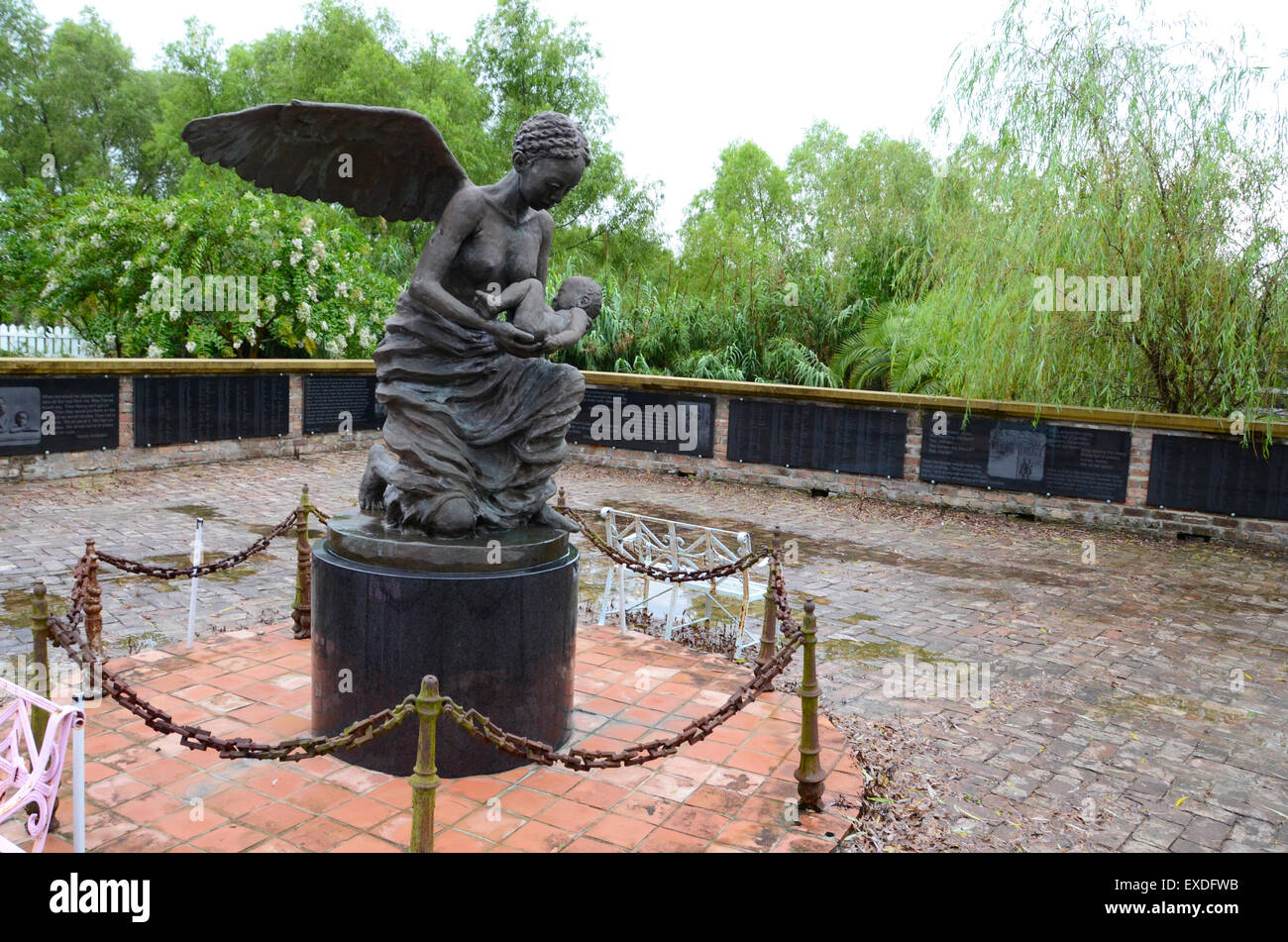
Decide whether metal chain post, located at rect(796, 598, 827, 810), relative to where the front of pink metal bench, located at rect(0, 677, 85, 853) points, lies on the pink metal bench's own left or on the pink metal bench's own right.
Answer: on the pink metal bench's own left

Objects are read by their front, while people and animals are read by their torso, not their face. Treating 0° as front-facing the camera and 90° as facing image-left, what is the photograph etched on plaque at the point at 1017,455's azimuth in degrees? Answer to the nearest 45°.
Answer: approximately 0°

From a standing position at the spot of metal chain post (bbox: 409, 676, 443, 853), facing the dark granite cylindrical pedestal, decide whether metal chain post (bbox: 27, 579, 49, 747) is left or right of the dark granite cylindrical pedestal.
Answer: left

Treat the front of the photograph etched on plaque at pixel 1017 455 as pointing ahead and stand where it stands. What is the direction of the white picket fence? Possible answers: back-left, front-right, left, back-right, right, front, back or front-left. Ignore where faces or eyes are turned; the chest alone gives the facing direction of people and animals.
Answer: right

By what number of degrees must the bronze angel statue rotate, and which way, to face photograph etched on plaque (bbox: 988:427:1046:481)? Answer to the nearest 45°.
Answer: approximately 90° to its left

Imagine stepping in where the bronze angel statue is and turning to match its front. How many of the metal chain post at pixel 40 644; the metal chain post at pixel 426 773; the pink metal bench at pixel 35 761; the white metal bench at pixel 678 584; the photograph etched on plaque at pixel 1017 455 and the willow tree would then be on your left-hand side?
3

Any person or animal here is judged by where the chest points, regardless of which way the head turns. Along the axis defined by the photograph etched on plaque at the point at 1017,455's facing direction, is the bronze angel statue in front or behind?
in front

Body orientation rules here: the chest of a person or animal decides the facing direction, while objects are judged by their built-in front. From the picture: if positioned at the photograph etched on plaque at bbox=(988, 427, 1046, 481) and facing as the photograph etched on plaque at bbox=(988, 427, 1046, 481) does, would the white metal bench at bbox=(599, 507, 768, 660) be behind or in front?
in front
